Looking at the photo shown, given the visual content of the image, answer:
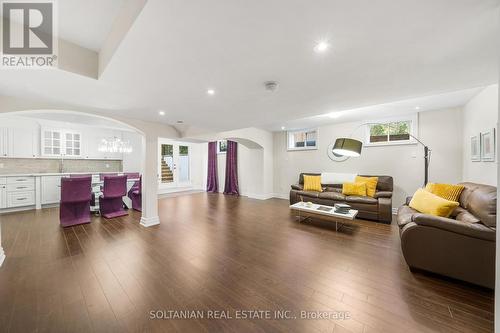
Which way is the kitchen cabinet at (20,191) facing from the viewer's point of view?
toward the camera

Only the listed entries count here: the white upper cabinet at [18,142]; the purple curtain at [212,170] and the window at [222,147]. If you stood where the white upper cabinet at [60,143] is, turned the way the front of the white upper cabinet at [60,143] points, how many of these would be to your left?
2

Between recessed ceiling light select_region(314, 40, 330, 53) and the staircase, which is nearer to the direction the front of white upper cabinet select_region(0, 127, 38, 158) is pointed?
the recessed ceiling light

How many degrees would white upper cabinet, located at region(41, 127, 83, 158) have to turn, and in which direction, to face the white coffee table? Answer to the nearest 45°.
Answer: approximately 45° to its left

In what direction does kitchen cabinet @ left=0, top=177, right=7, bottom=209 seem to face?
toward the camera

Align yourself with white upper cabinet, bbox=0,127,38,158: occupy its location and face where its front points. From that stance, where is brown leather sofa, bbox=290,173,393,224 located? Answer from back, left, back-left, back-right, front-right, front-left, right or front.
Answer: front-left

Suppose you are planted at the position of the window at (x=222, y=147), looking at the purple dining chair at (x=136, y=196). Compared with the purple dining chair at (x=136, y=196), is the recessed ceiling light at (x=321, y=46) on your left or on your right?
left

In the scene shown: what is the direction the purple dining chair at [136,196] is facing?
to the viewer's left

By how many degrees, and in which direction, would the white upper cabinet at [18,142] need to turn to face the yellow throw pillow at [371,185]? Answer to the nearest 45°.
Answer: approximately 45° to its left

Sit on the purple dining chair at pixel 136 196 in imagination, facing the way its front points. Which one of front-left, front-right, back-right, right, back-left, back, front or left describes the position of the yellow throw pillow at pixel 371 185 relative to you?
back-left
